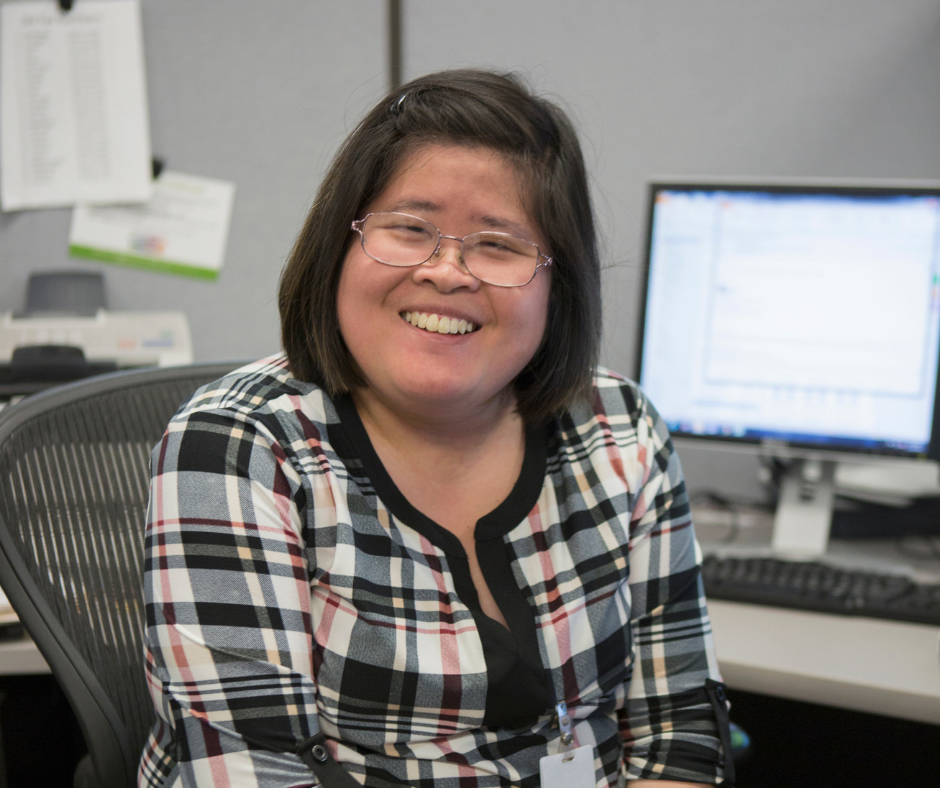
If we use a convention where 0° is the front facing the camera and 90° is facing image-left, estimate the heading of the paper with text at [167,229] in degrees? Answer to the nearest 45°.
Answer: approximately 0°

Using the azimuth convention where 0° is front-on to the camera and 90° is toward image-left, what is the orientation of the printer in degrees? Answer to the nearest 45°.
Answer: approximately 0°

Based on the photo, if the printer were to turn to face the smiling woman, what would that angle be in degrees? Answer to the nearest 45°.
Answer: approximately 45° to its left

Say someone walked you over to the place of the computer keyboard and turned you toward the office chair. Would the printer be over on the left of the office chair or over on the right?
right

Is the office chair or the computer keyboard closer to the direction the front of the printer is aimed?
the office chair

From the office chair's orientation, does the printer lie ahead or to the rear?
to the rear
